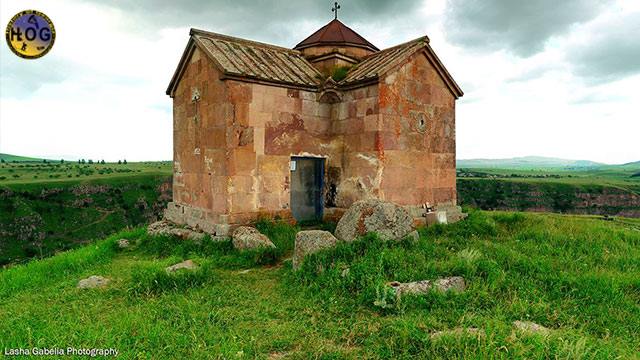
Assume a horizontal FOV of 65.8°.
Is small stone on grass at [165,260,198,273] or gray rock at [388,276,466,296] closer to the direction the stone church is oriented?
the gray rock

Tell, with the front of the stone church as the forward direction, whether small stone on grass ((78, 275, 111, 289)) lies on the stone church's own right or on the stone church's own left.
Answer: on the stone church's own right

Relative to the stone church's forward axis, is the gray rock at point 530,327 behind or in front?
in front

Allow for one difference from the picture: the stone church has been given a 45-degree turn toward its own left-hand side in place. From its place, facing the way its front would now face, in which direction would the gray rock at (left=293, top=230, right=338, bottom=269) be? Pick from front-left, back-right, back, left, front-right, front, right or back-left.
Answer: right

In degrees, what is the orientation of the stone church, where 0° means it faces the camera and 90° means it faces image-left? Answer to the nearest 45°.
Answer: approximately 315°

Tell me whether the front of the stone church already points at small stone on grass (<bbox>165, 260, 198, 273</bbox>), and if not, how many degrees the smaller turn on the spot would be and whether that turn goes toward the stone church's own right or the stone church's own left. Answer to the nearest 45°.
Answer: approximately 90° to the stone church's own right

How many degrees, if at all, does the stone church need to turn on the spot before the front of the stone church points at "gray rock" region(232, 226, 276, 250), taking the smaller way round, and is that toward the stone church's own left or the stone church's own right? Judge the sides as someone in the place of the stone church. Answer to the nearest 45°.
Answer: approximately 90° to the stone church's own right
